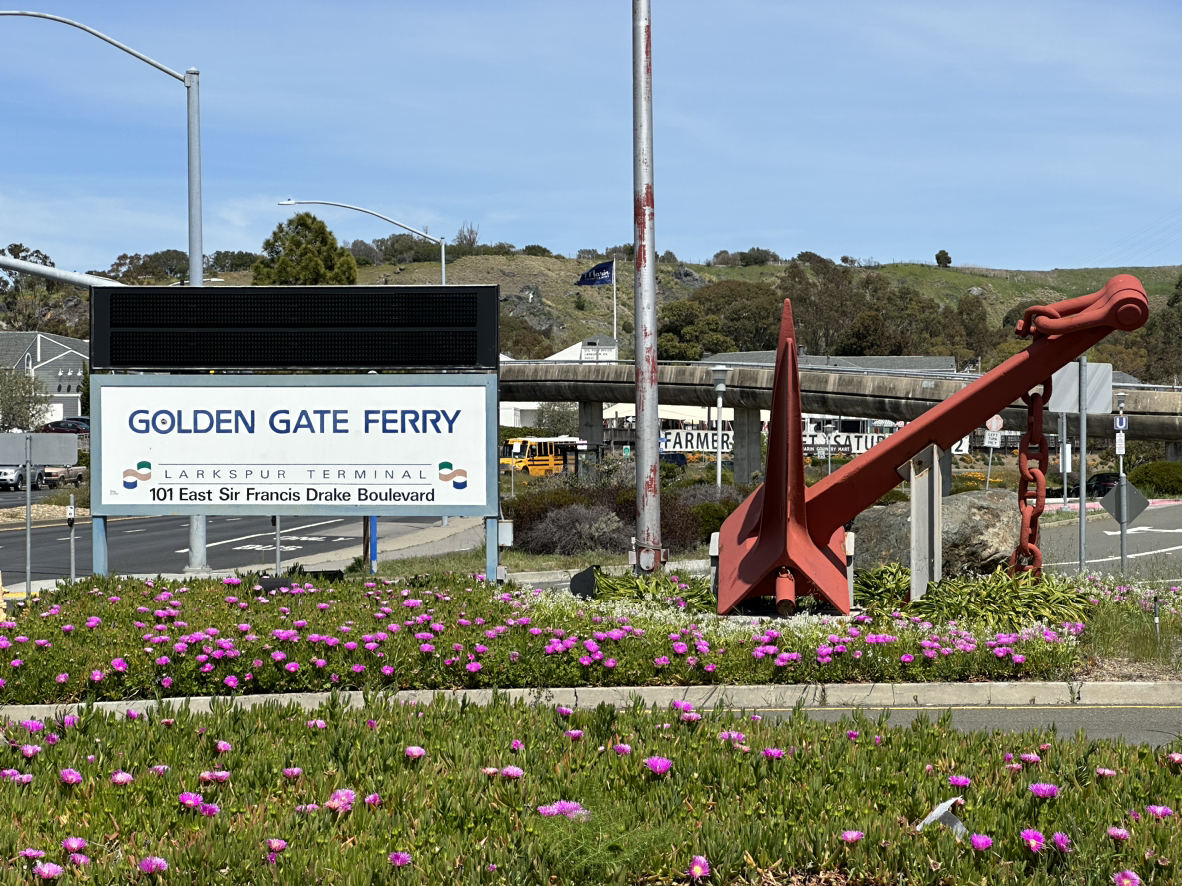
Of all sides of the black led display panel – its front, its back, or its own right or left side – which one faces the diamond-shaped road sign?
left

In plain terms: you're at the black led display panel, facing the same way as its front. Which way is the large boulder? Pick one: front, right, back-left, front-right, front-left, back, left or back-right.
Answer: left

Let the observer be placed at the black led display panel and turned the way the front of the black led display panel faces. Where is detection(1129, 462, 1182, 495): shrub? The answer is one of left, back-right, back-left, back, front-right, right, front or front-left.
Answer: back-left

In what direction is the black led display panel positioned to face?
toward the camera

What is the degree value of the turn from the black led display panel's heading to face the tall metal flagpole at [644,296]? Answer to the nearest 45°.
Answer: approximately 90° to its left

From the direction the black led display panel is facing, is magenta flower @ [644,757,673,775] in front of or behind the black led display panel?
in front

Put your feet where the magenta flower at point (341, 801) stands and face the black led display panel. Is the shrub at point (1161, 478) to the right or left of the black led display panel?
right

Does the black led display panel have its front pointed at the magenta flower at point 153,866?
yes

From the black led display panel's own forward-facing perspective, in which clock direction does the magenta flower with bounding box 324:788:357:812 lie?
The magenta flower is roughly at 12 o'clock from the black led display panel.

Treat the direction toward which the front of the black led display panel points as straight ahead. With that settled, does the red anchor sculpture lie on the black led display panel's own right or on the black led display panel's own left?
on the black led display panel's own left

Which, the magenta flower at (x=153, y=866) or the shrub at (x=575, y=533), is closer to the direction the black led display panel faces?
the magenta flower
